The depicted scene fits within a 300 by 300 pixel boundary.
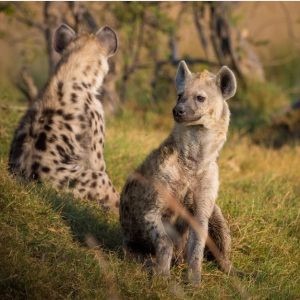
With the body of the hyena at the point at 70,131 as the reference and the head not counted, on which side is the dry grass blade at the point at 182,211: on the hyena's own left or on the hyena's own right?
on the hyena's own right

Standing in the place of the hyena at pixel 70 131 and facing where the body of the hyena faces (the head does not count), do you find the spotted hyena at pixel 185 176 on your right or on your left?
on your right

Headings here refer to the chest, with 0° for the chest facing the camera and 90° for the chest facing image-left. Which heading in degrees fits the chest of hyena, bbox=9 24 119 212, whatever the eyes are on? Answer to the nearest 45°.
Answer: approximately 225°

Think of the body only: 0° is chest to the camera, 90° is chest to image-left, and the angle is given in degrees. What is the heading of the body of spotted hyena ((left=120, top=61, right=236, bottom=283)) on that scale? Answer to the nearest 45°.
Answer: approximately 315°
